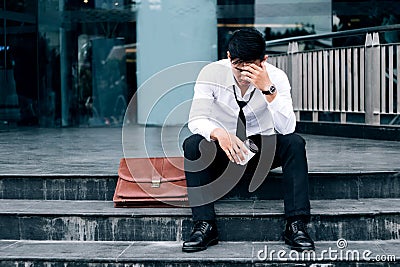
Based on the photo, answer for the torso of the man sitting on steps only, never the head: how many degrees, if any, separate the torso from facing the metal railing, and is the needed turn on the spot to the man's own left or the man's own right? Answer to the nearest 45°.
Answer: approximately 180°

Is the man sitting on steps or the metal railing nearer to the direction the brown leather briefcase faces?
the man sitting on steps

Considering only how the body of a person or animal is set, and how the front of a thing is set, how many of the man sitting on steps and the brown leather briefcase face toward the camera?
2

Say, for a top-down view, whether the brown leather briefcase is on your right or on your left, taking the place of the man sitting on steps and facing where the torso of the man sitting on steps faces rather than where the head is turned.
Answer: on your right

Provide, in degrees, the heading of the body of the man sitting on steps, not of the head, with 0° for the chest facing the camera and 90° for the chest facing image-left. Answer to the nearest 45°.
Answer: approximately 0°

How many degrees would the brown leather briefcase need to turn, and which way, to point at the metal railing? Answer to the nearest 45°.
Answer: approximately 135° to its left

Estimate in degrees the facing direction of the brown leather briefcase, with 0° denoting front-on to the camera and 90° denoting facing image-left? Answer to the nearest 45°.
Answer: approximately 0°

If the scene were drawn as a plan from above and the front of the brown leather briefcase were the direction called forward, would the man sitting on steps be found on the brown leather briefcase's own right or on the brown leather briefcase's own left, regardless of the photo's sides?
on the brown leather briefcase's own left
